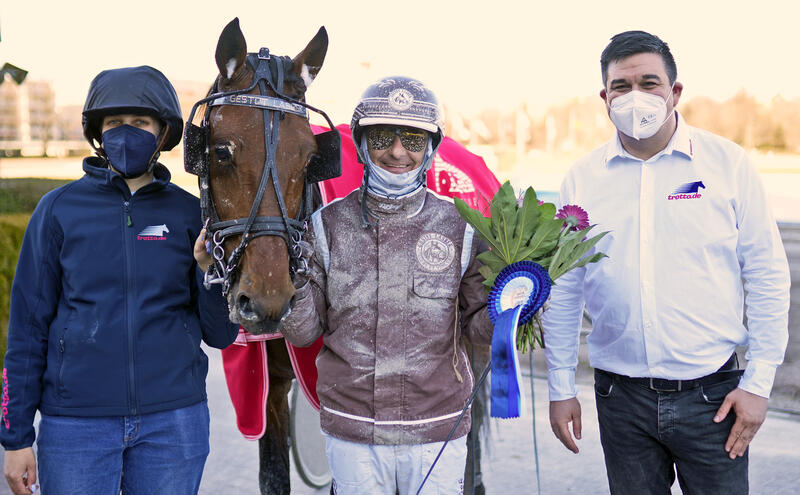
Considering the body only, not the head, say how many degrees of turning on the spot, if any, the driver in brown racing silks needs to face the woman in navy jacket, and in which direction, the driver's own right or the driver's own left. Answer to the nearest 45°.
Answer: approximately 90° to the driver's own right

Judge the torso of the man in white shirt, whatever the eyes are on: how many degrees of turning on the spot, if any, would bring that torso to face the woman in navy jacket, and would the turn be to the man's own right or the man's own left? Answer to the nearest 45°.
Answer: approximately 45° to the man's own right

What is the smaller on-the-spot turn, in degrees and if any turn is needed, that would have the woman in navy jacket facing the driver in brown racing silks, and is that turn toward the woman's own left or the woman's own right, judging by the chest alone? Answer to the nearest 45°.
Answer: approximately 90° to the woman's own left

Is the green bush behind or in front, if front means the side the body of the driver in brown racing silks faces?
behind

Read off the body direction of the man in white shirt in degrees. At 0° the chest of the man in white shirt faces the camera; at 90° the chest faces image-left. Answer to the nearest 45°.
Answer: approximately 0°

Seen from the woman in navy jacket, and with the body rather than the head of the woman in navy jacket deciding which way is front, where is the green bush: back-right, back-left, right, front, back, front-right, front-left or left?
back

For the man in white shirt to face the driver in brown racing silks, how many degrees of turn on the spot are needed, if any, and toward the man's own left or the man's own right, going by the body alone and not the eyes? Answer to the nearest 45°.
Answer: approximately 45° to the man's own right

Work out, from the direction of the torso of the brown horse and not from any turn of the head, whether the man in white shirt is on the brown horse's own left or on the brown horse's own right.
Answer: on the brown horse's own left

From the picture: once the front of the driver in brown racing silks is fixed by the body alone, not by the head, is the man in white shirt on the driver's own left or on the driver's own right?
on the driver's own left
